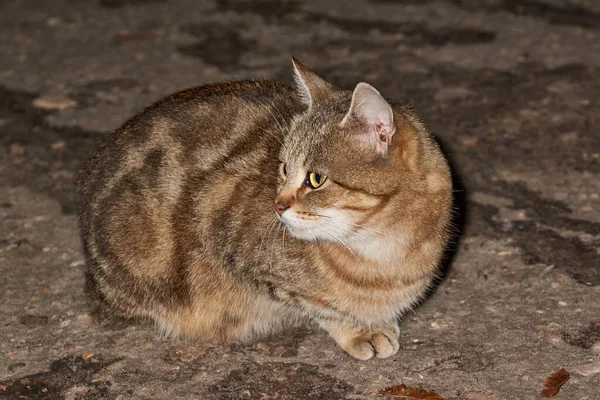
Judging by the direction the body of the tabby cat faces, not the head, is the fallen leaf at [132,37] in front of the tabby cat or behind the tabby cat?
behind

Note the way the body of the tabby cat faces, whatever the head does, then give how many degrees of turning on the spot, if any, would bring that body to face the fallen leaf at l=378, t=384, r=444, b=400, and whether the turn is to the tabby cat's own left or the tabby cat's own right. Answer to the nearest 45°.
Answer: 0° — it already faces it

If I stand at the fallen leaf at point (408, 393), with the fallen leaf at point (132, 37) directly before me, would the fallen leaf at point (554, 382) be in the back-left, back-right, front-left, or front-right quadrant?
back-right

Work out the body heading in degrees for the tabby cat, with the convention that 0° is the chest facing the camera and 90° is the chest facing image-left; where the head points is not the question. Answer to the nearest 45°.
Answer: approximately 315°
